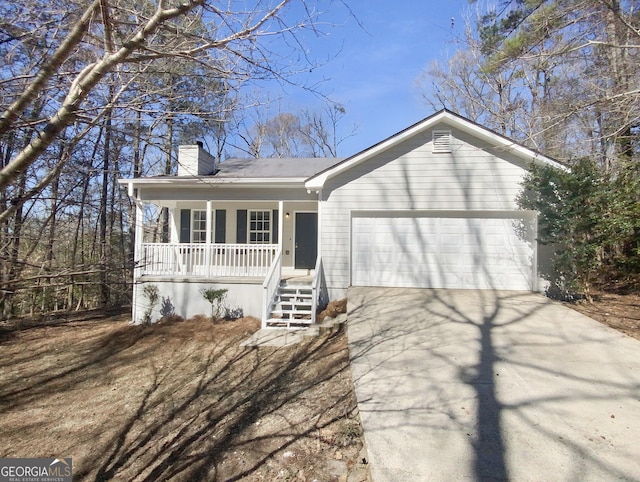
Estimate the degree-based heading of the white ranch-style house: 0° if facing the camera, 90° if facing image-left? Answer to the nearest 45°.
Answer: approximately 0°

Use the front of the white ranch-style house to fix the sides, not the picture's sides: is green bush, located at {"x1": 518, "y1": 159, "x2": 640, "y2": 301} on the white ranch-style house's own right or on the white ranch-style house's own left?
on the white ranch-style house's own left

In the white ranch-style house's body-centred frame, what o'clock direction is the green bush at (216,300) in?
The green bush is roughly at 3 o'clock from the white ranch-style house.

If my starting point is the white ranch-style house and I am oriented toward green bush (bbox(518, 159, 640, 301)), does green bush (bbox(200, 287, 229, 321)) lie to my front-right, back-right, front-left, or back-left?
back-right
